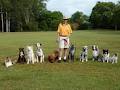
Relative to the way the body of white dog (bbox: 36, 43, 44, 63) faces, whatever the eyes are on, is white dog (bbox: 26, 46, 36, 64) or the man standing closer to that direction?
the white dog

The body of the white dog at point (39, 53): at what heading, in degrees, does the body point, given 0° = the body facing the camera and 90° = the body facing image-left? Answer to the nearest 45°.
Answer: approximately 0°

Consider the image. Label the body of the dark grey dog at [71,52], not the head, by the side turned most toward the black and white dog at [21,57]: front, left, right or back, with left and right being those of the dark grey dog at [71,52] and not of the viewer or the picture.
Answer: right

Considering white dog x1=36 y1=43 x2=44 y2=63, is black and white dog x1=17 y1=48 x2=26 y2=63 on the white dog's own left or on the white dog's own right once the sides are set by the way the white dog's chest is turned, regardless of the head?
on the white dog's own right

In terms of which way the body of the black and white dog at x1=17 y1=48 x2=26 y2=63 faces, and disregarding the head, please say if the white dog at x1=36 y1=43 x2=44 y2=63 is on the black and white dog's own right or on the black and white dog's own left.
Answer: on the black and white dog's own left

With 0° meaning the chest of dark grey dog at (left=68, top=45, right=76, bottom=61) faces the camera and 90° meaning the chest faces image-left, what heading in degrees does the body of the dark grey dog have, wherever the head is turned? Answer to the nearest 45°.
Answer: approximately 0°

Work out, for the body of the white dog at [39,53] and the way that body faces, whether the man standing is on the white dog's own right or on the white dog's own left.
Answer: on the white dog's own left

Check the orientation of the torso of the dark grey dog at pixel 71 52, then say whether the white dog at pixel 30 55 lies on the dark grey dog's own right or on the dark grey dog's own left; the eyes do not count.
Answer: on the dark grey dog's own right

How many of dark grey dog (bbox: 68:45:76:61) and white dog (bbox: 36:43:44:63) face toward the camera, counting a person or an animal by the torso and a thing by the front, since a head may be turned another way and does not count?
2
